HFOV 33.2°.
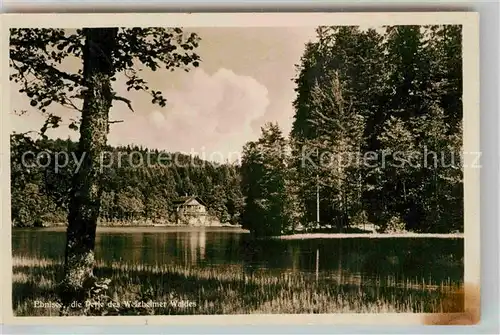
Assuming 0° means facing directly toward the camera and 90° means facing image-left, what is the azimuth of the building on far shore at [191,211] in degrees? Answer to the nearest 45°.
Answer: approximately 0°
